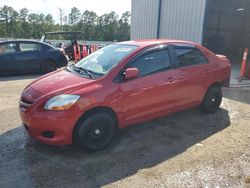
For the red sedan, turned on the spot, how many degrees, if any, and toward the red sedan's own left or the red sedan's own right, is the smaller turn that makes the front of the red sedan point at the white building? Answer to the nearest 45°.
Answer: approximately 135° to the red sedan's own right

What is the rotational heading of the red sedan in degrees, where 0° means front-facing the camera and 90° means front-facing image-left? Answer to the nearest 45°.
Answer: approximately 45°
